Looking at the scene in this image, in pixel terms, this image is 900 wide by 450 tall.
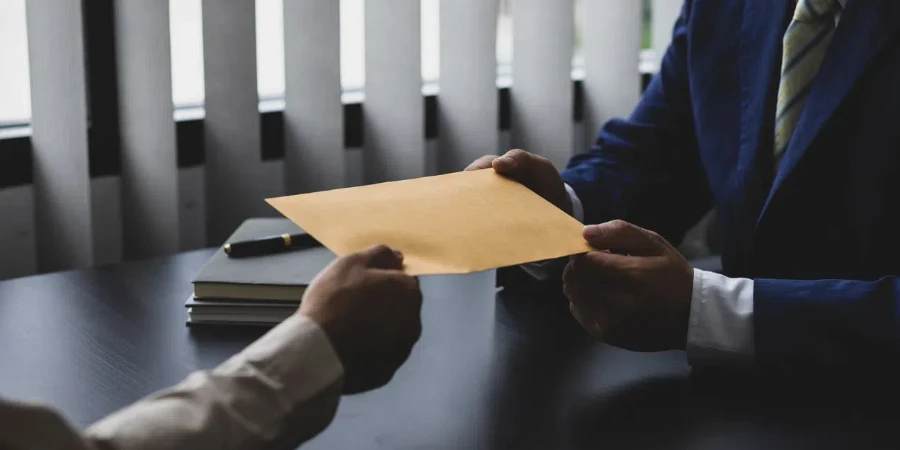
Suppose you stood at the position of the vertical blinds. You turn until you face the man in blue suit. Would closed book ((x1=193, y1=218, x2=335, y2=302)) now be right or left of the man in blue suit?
right

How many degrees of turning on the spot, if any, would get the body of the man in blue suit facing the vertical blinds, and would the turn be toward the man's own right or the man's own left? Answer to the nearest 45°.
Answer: approximately 90° to the man's own right

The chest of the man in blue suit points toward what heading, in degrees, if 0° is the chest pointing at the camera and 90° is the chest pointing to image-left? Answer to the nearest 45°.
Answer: approximately 45°
